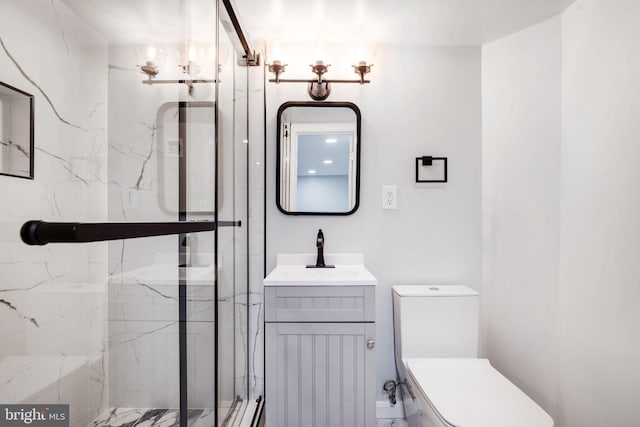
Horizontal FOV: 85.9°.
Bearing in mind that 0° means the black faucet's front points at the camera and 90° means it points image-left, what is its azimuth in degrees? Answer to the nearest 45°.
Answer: approximately 0°

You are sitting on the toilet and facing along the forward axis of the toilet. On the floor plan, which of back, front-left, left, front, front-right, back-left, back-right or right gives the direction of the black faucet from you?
back-right

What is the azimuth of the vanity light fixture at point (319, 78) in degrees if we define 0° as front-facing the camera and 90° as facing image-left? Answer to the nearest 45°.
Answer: approximately 0°
